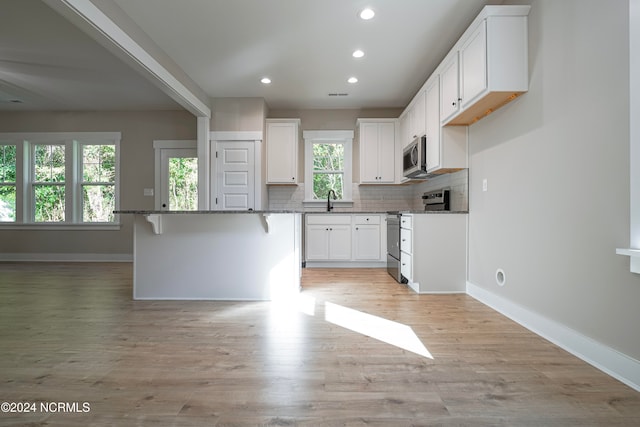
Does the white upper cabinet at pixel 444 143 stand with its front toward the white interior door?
yes

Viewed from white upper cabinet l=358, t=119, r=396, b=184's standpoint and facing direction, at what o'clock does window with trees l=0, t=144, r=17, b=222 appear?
The window with trees is roughly at 3 o'clock from the white upper cabinet.

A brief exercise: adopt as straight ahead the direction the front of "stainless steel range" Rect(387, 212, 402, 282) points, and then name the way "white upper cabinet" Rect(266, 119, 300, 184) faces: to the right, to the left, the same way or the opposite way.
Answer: to the left

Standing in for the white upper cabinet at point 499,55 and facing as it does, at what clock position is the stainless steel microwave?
The stainless steel microwave is roughly at 2 o'clock from the white upper cabinet.

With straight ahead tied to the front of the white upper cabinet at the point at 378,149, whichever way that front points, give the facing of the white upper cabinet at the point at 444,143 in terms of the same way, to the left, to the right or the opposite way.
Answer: to the right

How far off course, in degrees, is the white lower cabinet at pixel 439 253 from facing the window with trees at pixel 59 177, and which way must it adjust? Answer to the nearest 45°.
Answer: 0° — it already faces it

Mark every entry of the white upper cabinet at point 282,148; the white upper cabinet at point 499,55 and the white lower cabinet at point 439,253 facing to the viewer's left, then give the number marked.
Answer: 2

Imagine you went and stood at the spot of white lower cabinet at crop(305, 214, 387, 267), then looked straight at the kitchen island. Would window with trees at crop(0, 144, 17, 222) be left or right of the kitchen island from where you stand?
right

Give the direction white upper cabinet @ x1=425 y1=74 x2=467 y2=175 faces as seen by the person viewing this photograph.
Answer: facing to the left of the viewer

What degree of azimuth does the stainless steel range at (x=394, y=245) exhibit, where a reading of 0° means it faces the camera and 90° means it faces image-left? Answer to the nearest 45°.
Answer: approximately 90°

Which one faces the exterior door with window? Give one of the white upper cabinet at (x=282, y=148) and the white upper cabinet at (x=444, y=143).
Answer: the white upper cabinet at (x=444, y=143)
